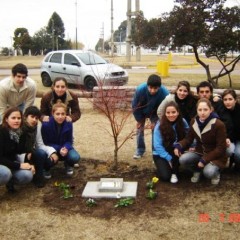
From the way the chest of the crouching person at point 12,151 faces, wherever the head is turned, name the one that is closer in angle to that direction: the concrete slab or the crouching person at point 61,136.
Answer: the concrete slab

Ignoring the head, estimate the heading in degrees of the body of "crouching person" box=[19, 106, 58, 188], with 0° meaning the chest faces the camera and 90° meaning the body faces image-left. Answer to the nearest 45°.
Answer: approximately 315°
